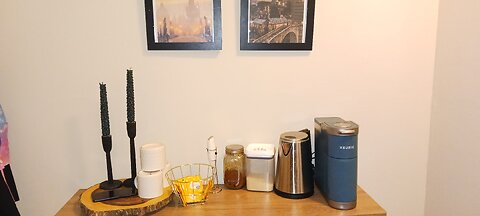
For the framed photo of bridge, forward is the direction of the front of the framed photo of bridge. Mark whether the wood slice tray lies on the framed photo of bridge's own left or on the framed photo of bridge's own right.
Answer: on the framed photo of bridge's own right

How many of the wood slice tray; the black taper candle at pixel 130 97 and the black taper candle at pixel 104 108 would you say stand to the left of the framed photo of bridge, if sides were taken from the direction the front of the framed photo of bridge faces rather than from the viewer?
0

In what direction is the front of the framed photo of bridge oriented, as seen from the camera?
facing the viewer

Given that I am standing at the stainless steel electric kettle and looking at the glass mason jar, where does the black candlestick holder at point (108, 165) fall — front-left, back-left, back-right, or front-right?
front-left

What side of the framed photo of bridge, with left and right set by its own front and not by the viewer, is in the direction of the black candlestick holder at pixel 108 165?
right

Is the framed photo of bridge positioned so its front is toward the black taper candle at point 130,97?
no
